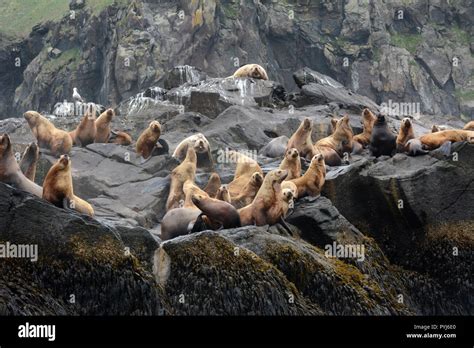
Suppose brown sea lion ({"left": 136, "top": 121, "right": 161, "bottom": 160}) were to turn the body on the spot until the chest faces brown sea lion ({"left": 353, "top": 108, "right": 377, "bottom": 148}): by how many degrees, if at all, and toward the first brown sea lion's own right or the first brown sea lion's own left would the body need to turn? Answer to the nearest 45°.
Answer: approximately 45° to the first brown sea lion's own left

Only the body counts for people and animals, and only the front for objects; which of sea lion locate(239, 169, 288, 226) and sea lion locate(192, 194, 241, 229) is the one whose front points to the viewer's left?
sea lion locate(192, 194, 241, 229)

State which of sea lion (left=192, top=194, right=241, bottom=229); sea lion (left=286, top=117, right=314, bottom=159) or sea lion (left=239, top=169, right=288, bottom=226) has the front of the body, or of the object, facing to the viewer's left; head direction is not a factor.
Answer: sea lion (left=192, top=194, right=241, bottom=229)

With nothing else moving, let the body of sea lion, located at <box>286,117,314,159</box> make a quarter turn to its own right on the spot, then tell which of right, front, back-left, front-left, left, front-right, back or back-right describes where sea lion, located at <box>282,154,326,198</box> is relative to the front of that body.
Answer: front-left

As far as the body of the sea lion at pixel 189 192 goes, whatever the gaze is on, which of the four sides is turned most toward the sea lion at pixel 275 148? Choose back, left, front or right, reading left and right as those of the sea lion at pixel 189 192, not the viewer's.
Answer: left

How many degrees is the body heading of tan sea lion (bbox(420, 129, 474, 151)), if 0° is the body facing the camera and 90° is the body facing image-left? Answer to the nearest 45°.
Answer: approximately 90°

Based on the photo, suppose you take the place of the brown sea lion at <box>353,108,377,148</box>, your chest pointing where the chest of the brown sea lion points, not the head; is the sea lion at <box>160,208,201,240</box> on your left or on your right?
on your right
